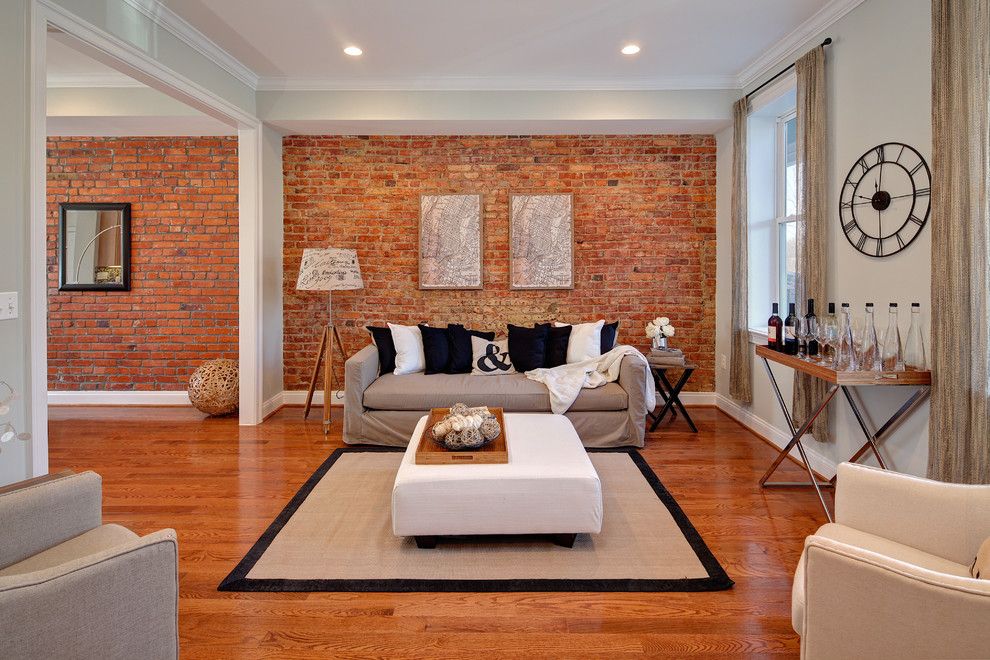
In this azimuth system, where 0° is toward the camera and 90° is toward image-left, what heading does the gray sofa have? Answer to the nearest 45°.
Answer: approximately 0°

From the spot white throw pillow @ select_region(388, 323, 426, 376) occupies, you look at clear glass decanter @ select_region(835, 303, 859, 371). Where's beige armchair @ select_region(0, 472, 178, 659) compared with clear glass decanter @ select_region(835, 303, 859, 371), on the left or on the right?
right

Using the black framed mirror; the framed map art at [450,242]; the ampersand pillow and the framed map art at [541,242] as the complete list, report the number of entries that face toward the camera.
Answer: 4

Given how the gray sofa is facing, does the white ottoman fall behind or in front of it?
in front

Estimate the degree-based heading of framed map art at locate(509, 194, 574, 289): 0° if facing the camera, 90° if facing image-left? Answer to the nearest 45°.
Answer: approximately 0°

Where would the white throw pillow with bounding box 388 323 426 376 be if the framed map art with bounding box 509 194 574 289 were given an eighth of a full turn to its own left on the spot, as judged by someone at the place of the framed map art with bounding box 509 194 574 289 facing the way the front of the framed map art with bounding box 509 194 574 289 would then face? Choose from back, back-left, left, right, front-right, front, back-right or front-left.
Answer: right

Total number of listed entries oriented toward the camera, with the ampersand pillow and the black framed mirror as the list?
2

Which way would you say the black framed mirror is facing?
toward the camera

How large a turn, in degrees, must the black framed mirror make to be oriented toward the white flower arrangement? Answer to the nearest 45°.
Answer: approximately 45° to its left

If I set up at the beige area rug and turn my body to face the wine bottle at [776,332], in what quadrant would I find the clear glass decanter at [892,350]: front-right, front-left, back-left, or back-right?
front-right

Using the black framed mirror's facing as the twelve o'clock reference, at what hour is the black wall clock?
The black wall clock is roughly at 11 o'clock from the black framed mirror.

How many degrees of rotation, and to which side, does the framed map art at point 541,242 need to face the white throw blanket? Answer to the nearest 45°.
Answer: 0° — it already faces it
